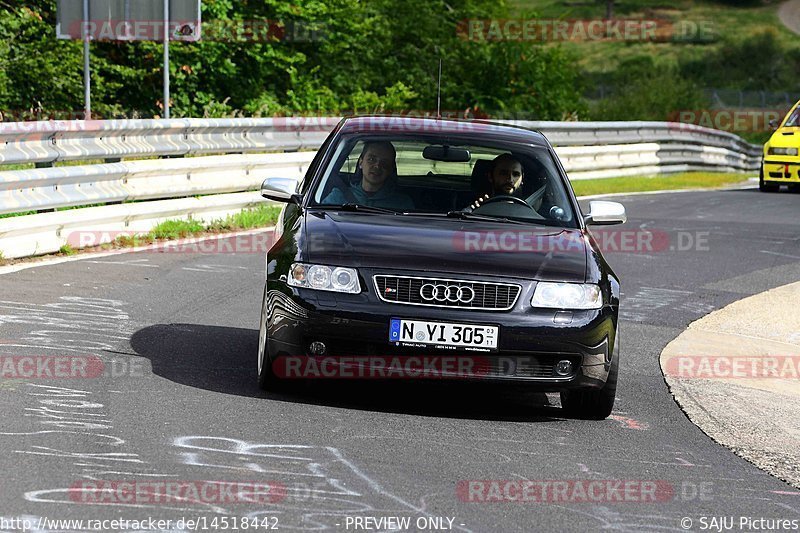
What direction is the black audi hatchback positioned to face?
toward the camera

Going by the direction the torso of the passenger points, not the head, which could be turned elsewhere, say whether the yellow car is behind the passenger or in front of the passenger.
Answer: behind

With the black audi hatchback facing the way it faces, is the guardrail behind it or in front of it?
behind

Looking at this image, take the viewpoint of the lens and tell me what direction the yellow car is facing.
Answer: facing the viewer and to the left of the viewer

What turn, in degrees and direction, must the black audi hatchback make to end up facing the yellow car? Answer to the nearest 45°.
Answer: approximately 180°

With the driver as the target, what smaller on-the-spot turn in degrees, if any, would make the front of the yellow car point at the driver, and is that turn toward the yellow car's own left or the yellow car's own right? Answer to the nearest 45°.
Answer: approximately 45° to the yellow car's own left

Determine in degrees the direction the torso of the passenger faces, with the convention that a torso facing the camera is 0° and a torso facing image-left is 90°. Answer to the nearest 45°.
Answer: approximately 0°
